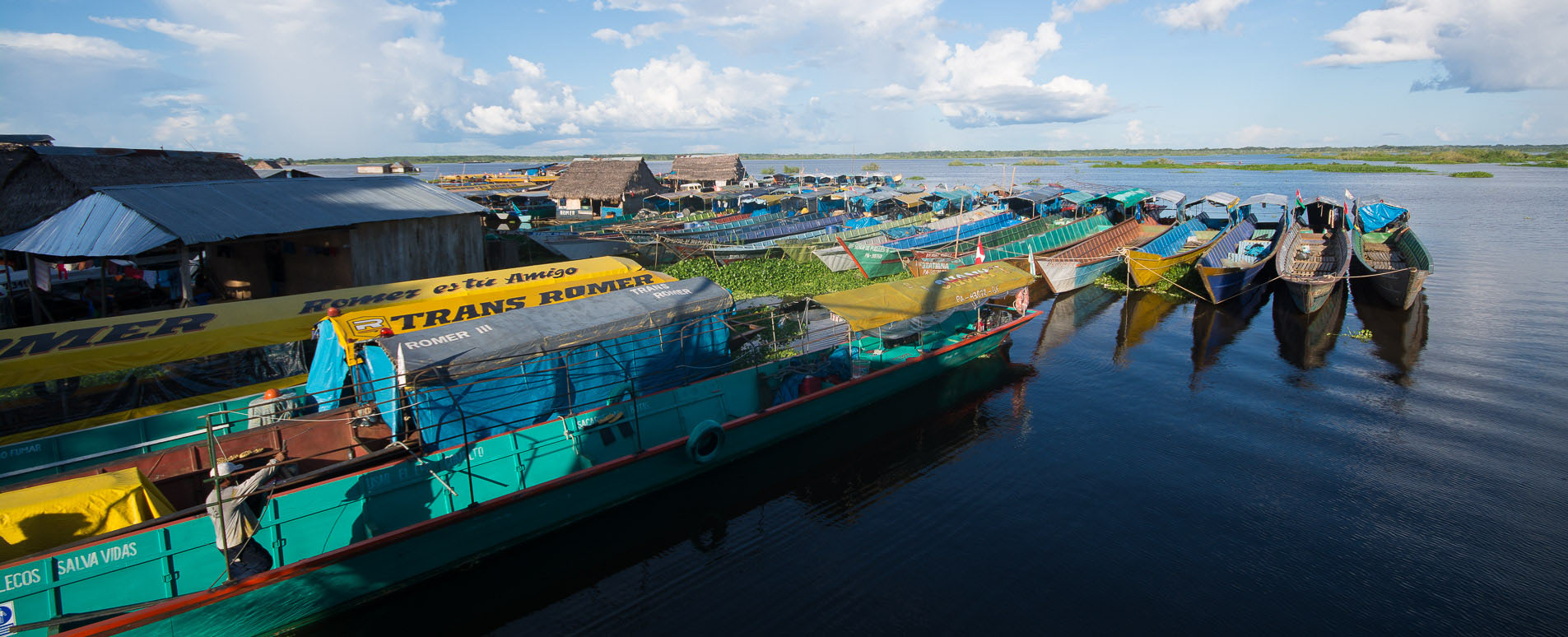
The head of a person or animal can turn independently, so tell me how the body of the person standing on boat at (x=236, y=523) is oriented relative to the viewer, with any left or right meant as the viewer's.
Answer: facing away from the viewer and to the right of the viewer

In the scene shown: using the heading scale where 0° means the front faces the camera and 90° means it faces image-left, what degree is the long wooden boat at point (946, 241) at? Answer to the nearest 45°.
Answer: approximately 45°

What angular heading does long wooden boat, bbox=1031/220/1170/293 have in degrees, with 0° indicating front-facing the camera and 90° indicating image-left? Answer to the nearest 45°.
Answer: approximately 45°

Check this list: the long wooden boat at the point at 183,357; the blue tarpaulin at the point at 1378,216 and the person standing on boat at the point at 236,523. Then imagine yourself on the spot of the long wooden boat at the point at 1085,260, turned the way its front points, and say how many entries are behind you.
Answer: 1

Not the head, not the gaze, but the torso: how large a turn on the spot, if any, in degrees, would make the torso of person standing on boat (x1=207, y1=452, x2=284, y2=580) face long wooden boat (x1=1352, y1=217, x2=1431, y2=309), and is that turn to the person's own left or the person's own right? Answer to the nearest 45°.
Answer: approximately 45° to the person's own right
